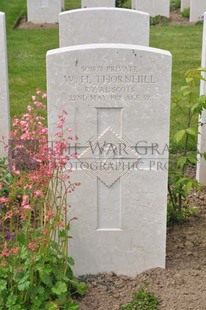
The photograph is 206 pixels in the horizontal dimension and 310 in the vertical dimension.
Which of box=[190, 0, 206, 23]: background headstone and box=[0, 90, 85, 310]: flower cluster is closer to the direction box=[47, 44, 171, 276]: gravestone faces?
the flower cluster

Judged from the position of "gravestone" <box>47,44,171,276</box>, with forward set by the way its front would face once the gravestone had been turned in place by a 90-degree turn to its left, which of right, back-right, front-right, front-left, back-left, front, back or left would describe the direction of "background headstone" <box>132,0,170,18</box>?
left

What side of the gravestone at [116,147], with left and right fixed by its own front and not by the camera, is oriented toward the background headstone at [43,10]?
back

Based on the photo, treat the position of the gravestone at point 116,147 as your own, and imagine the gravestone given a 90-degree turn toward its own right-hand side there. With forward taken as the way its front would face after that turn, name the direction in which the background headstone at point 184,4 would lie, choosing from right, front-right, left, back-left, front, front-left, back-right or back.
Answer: right

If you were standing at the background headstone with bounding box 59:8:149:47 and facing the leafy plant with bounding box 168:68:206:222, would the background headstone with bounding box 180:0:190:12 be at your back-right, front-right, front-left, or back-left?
back-left

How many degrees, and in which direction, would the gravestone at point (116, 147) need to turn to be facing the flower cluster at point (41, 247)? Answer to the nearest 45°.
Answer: approximately 45° to its right

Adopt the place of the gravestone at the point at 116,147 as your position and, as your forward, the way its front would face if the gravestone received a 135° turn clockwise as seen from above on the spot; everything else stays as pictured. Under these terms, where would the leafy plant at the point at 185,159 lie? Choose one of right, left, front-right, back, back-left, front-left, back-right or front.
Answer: right

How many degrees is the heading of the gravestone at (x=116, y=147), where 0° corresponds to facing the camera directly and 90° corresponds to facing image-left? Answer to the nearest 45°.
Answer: approximately 0°

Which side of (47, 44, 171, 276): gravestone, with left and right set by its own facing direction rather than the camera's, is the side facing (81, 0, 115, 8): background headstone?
back

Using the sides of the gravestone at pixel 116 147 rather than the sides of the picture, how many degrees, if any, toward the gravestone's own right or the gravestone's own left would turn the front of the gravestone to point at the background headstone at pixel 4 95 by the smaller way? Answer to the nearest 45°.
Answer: approximately 135° to the gravestone's own right

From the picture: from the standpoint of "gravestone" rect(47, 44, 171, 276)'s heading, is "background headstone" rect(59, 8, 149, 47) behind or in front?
behind

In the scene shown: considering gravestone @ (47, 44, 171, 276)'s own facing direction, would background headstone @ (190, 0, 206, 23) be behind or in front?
behind
